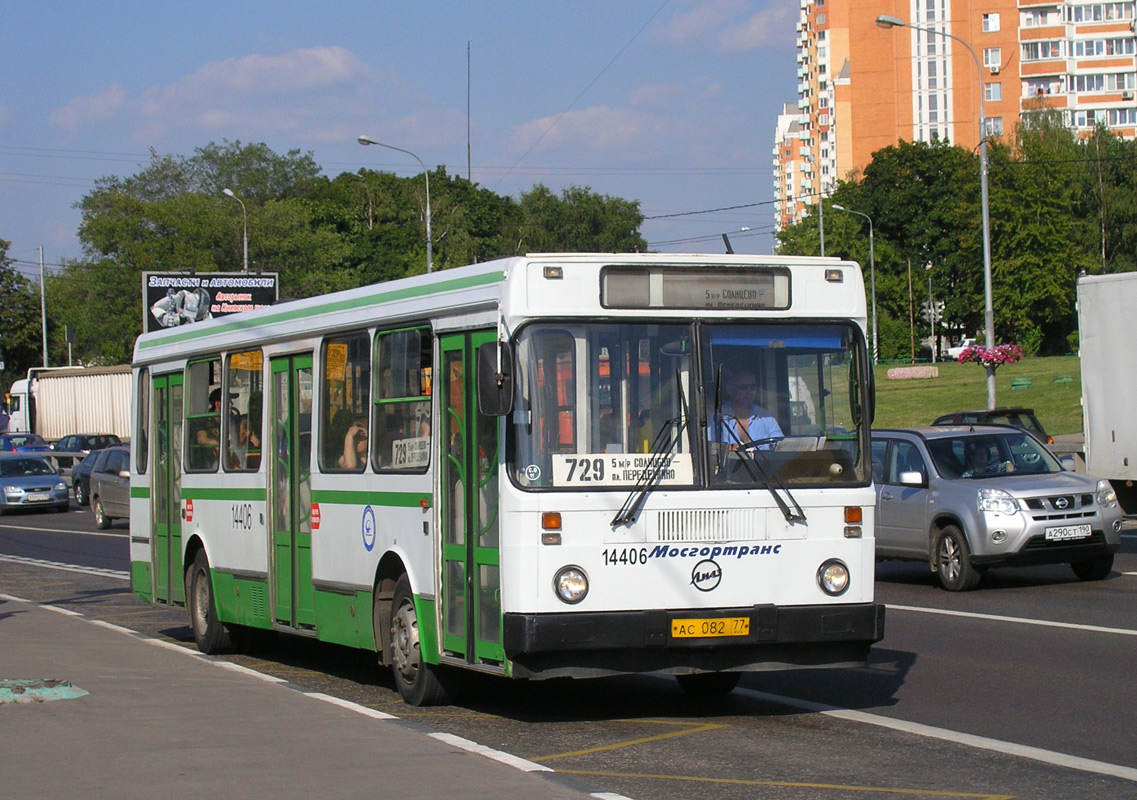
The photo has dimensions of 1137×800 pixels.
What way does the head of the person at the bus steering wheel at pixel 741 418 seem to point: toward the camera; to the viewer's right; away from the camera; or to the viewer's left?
toward the camera

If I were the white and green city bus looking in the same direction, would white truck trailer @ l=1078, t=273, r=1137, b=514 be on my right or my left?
on my left

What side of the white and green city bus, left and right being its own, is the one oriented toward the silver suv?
left

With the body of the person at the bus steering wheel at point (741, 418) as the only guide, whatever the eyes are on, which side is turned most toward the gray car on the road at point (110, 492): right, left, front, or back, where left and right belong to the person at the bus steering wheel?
back

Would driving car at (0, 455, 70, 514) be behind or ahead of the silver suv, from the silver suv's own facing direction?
behind

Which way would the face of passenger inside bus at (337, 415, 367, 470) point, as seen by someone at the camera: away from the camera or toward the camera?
toward the camera

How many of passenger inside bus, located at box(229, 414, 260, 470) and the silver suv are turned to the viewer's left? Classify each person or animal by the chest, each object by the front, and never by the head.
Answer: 0

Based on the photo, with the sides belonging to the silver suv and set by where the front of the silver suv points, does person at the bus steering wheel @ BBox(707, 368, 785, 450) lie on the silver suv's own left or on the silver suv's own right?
on the silver suv's own right

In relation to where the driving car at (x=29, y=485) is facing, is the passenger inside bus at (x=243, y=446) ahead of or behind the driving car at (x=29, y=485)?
ahead

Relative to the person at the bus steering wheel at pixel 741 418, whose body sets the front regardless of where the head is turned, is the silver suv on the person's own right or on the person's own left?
on the person's own left

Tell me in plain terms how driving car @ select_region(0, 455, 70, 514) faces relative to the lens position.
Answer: facing the viewer and to the right of the viewer
